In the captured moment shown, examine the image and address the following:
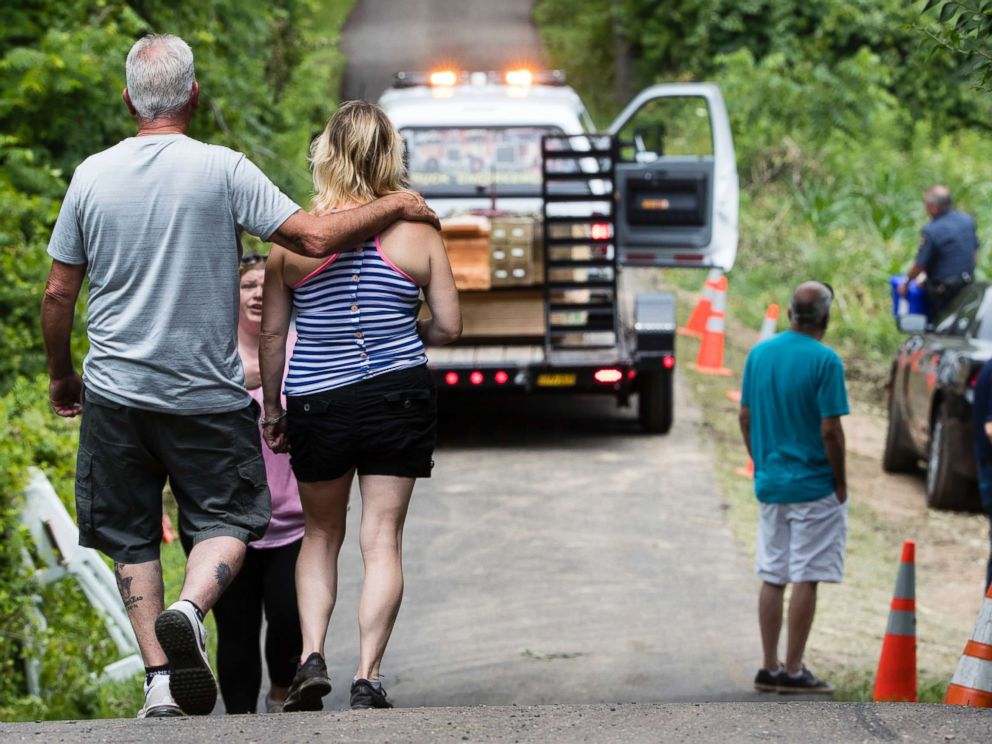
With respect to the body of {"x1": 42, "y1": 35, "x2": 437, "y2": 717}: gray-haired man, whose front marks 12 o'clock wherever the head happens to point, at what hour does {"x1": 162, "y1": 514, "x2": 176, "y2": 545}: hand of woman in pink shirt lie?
The hand of woman in pink shirt is roughly at 12 o'clock from the gray-haired man.

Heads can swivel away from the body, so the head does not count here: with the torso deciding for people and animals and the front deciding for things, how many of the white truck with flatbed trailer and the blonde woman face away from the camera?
2

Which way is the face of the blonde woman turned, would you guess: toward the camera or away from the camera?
away from the camera

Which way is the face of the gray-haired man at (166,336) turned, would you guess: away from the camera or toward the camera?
away from the camera

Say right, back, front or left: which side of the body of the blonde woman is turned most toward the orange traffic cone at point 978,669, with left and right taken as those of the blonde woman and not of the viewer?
right

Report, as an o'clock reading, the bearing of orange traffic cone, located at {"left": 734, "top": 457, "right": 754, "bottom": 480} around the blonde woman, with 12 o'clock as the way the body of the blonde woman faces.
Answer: The orange traffic cone is roughly at 1 o'clock from the blonde woman.

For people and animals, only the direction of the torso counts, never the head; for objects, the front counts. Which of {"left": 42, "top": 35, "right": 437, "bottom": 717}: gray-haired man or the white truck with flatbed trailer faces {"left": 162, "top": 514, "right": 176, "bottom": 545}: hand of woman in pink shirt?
the gray-haired man

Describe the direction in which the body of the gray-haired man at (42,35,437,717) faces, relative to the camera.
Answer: away from the camera

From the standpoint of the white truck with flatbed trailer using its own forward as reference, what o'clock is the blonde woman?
The blonde woman is roughly at 6 o'clock from the white truck with flatbed trailer.

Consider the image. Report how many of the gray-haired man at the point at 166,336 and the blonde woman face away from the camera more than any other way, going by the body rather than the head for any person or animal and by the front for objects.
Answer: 2

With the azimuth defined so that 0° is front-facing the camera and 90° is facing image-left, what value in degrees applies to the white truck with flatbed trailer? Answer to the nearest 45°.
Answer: approximately 180°

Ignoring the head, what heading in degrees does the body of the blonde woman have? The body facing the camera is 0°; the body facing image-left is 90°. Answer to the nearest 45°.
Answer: approximately 180°
